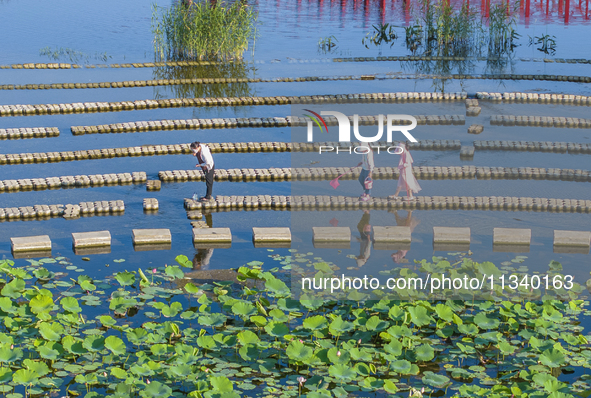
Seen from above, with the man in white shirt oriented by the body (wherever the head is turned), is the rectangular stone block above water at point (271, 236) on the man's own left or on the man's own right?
on the man's own left

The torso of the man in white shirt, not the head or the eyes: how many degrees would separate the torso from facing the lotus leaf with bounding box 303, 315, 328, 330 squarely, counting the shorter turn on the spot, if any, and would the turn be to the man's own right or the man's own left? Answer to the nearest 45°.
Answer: approximately 90° to the man's own left

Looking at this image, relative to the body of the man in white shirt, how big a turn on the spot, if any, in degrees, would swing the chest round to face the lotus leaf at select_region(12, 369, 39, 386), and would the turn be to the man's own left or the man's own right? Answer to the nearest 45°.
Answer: approximately 90° to the man's own left

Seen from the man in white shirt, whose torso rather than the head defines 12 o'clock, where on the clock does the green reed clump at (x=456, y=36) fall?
The green reed clump is roughly at 4 o'clock from the man in white shirt.

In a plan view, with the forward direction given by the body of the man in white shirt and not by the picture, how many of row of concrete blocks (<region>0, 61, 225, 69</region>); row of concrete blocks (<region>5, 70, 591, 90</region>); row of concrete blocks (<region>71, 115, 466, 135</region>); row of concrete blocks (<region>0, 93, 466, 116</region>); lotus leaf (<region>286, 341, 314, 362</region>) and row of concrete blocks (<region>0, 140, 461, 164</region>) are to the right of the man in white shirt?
5

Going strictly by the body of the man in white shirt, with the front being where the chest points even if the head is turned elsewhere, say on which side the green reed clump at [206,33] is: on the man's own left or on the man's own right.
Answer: on the man's own right

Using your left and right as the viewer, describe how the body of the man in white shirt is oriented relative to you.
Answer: facing to the left of the viewer

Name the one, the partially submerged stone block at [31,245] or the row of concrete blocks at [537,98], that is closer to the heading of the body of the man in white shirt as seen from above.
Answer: the partially submerged stone block

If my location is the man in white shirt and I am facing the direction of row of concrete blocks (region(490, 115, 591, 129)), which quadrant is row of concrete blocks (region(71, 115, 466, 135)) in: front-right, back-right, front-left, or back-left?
front-left

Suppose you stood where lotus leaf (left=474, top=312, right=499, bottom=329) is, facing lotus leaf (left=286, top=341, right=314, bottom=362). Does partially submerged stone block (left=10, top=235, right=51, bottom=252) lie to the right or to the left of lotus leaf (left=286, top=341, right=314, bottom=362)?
right

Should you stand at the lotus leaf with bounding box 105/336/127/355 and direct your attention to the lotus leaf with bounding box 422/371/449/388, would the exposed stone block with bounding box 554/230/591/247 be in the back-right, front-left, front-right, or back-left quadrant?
front-left

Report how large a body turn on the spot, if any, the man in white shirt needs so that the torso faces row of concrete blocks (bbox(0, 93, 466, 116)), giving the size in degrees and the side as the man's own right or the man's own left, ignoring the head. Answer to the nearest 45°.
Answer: approximately 90° to the man's own right

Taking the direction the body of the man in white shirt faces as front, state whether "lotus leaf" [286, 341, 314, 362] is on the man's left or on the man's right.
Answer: on the man's left
